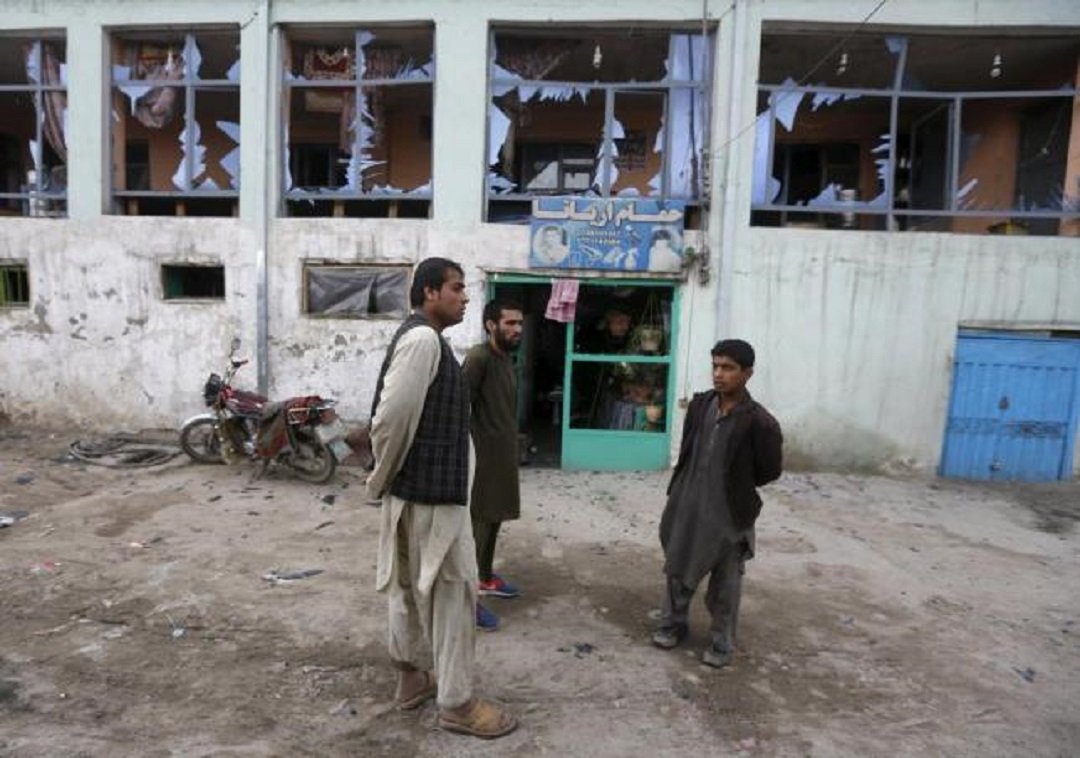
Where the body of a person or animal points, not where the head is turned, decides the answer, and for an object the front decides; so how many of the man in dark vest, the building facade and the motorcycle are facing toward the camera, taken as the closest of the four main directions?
1

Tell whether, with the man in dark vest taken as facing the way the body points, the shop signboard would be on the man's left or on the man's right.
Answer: on the man's left

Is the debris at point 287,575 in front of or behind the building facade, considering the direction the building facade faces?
in front

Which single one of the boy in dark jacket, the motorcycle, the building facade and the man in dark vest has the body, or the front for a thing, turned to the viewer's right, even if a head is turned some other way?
the man in dark vest

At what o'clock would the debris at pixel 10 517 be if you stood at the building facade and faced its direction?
The debris is roughly at 2 o'clock from the building facade.

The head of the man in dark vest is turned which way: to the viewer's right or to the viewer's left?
to the viewer's right

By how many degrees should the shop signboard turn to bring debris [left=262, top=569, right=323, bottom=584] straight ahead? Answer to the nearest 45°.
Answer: approximately 45° to its right

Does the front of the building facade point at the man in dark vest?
yes

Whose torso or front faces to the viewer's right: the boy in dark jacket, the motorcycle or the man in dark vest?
the man in dark vest

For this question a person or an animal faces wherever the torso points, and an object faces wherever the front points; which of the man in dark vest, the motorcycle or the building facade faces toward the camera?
the building facade

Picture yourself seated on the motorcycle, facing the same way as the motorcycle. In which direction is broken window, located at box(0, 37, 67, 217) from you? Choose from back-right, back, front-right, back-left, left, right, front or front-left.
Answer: front

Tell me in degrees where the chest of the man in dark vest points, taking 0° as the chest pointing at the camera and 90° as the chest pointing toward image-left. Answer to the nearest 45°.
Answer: approximately 270°

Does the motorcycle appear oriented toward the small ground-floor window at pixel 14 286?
yes

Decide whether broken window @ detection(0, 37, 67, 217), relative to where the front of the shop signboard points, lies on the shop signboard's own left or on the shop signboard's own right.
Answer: on the shop signboard's own right

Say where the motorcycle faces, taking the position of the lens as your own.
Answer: facing away from the viewer and to the left of the viewer

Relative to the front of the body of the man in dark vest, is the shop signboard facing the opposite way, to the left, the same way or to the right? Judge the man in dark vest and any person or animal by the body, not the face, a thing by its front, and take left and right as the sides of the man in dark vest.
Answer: to the right

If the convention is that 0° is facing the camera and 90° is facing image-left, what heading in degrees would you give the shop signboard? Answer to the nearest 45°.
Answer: approximately 0°

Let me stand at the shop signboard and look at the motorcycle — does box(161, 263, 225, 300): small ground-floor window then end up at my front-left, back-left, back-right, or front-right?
front-right

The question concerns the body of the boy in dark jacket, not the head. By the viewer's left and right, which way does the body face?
facing the viewer and to the left of the viewer
